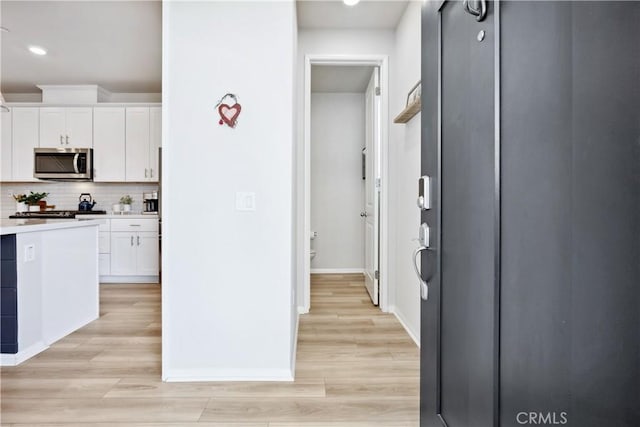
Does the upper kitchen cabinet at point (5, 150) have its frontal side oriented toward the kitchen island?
yes

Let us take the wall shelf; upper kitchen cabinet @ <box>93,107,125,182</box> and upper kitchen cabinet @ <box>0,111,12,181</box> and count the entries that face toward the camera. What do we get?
2

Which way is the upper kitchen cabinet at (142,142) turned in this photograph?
toward the camera

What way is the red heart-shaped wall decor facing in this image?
toward the camera

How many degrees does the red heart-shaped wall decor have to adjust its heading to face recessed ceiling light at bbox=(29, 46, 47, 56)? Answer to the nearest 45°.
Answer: approximately 135° to its right

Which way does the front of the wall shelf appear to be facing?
to the viewer's left

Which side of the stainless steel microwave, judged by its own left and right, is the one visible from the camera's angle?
front

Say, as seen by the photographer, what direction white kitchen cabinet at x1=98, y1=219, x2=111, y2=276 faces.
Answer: facing the viewer

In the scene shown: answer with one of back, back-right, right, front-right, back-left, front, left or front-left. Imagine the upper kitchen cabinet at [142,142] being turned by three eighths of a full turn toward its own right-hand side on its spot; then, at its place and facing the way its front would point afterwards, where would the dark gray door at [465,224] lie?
back-left

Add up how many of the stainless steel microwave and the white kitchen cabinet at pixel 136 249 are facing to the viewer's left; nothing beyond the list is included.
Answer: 0
